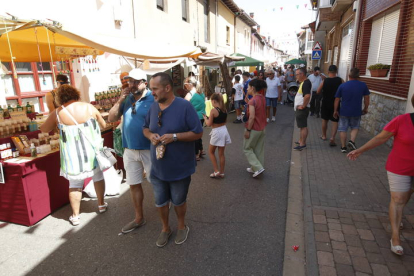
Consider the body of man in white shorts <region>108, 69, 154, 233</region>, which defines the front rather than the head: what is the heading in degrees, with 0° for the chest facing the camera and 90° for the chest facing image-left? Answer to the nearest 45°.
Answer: approximately 45°

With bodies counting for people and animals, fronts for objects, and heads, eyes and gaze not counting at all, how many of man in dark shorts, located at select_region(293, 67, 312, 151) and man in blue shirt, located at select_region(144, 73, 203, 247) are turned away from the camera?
0

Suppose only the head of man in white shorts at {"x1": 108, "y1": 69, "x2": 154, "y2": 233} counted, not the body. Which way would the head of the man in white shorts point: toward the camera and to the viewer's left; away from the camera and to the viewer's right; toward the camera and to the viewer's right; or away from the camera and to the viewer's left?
toward the camera and to the viewer's left

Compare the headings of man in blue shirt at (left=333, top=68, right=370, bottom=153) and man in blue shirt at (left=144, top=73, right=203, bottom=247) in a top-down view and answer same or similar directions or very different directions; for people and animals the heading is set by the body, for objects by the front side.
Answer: very different directions

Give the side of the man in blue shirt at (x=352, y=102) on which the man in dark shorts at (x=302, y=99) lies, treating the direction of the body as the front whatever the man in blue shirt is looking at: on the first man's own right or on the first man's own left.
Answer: on the first man's own left

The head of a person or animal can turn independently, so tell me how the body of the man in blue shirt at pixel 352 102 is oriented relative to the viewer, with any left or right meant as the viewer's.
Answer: facing away from the viewer

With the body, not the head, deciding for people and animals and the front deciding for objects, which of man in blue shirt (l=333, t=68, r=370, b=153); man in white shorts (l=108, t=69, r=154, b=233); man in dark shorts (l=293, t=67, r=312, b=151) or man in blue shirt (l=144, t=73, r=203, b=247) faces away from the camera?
man in blue shirt (l=333, t=68, r=370, b=153)
